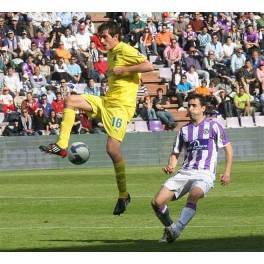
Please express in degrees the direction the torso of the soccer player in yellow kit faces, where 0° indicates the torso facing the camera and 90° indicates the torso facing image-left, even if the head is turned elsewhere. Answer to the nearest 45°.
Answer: approximately 45°

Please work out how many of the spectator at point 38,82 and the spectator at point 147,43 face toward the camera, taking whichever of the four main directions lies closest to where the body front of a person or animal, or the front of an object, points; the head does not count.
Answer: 2

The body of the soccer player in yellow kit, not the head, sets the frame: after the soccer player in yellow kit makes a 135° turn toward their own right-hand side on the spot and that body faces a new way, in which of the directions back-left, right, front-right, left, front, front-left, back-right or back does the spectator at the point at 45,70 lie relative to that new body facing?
front

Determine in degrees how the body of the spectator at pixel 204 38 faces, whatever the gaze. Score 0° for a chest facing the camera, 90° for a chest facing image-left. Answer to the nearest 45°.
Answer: approximately 45°

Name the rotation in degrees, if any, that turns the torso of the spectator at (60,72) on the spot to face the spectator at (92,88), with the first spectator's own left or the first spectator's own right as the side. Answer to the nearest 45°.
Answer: approximately 90° to the first spectator's own left

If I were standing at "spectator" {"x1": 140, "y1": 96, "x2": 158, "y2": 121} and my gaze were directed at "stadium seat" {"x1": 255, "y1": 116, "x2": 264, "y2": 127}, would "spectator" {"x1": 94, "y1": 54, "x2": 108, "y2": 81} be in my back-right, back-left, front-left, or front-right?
back-left

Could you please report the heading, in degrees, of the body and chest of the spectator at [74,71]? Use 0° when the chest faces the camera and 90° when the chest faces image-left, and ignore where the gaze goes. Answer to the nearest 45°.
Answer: approximately 0°
